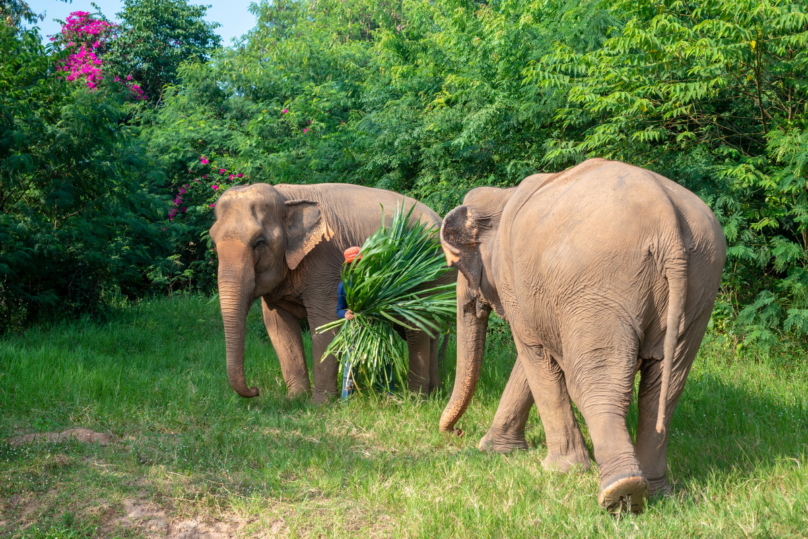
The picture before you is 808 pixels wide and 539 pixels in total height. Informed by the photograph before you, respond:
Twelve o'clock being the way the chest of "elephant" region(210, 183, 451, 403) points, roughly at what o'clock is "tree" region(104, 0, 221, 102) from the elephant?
The tree is roughly at 4 o'clock from the elephant.

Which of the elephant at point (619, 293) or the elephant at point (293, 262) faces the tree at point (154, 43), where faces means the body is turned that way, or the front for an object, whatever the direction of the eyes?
the elephant at point (619, 293)

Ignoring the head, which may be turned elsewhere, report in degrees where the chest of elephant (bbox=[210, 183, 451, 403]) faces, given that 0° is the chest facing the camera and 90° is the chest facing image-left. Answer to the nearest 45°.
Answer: approximately 45°

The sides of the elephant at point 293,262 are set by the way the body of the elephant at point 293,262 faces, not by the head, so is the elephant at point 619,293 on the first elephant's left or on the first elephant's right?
on the first elephant's left

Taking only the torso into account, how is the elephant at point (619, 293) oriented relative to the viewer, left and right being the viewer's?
facing away from the viewer and to the left of the viewer

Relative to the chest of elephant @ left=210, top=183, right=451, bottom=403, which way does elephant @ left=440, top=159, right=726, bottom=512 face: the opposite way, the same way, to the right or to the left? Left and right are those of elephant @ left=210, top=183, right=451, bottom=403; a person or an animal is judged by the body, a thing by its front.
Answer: to the right

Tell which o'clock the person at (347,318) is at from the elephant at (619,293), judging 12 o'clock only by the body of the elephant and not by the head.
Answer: The person is roughly at 12 o'clock from the elephant.

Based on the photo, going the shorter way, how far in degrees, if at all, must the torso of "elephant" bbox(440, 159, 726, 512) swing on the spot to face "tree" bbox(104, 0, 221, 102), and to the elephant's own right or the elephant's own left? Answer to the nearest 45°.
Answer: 0° — it already faces it
